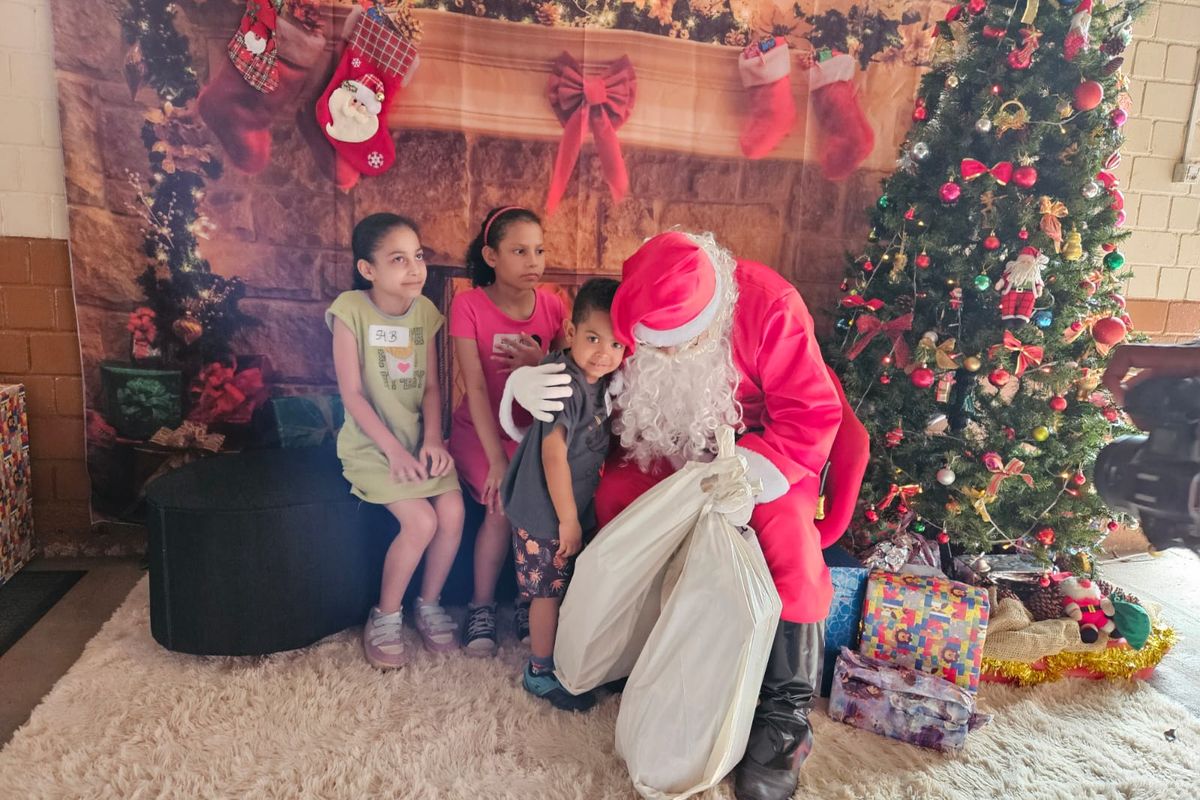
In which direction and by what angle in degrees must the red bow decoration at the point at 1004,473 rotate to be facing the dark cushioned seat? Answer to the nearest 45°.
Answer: approximately 45° to its right

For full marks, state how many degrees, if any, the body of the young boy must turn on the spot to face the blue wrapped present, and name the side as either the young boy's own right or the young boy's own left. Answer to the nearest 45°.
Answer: approximately 45° to the young boy's own left

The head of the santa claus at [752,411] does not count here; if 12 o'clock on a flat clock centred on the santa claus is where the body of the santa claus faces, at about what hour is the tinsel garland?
The tinsel garland is roughly at 7 o'clock from the santa claus.

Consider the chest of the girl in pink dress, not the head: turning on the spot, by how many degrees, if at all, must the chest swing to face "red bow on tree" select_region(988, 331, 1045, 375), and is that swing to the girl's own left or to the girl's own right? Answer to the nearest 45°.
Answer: approximately 45° to the girl's own left

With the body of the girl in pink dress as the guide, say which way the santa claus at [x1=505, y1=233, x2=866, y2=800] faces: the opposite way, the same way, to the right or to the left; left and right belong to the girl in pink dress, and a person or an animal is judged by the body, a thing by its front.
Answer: to the right

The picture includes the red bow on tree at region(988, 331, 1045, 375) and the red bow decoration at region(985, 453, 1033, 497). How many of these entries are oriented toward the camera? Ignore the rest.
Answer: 2

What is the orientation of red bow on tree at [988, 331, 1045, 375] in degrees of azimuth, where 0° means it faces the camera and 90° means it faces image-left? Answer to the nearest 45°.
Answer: approximately 0°
